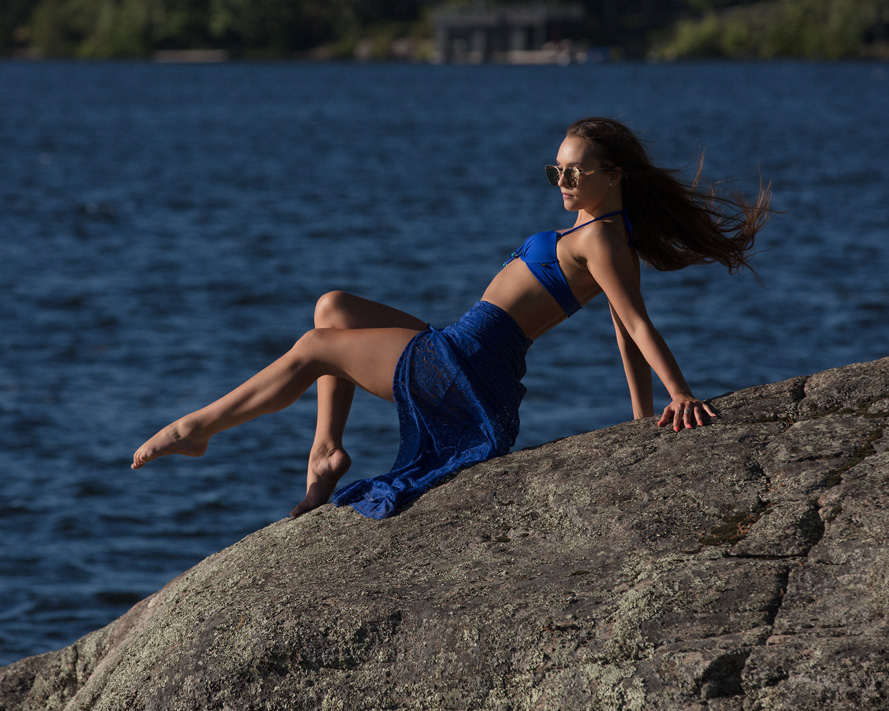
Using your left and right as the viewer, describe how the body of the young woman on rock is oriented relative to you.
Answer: facing to the left of the viewer
